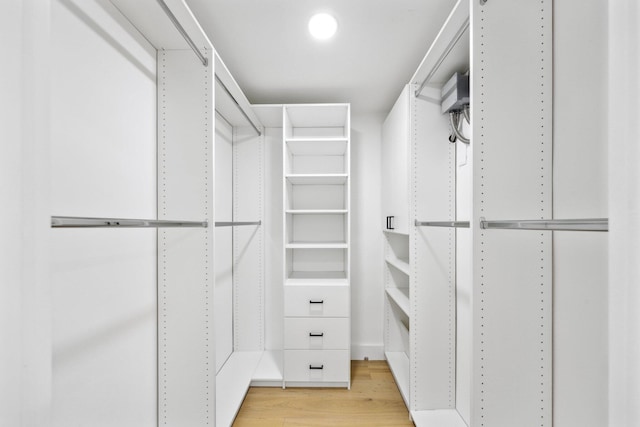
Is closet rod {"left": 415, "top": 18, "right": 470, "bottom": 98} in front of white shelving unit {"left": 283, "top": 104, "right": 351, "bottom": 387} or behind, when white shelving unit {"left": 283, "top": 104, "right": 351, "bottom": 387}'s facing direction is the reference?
in front

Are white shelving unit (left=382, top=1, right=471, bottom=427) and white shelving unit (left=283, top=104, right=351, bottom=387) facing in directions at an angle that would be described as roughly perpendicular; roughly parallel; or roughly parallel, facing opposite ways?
roughly perpendicular

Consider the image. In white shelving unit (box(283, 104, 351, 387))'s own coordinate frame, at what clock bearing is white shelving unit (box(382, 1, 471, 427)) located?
white shelving unit (box(382, 1, 471, 427)) is roughly at 10 o'clock from white shelving unit (box(283, 104, 351, 387)).

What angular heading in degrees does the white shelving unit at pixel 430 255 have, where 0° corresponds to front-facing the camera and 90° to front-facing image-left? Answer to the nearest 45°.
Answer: approximately 90°

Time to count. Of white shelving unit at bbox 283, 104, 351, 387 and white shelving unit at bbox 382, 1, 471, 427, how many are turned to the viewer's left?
1

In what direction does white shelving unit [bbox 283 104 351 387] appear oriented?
toward the camera

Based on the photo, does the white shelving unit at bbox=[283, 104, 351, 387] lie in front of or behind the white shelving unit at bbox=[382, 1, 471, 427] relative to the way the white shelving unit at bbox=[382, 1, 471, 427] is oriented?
in front
